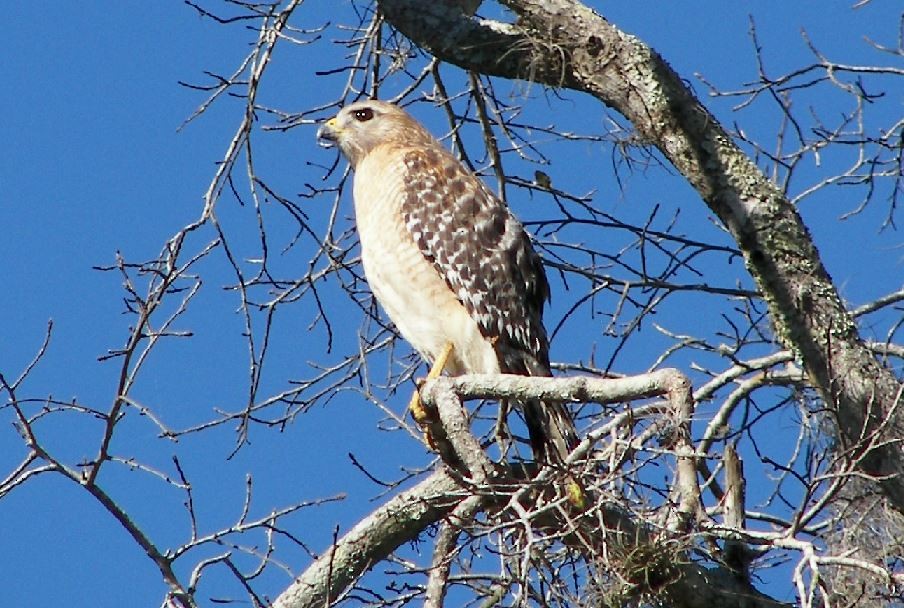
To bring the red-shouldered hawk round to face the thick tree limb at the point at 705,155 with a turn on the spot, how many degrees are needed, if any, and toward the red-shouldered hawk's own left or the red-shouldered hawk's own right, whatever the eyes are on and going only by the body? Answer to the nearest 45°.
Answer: approximately 135° to the red-shouldered hawk's own left

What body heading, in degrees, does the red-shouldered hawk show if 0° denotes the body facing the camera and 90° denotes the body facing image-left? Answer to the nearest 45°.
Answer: approximately 90°
